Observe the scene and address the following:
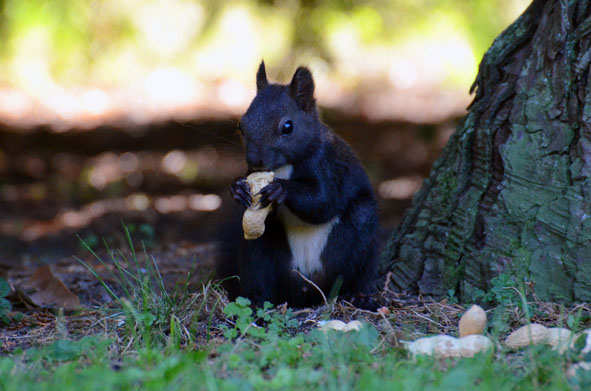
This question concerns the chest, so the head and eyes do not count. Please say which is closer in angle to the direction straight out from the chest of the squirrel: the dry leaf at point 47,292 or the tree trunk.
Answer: the dry leaf

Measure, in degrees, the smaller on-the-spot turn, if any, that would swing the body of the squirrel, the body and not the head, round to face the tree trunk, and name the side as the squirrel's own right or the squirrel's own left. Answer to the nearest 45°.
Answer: approximately 135° to the squirrel's own left

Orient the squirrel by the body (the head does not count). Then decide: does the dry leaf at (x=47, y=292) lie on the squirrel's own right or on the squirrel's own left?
on the squirrel's own right

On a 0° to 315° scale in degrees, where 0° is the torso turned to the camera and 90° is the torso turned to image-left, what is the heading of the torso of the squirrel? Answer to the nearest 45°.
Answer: approximately 45°
